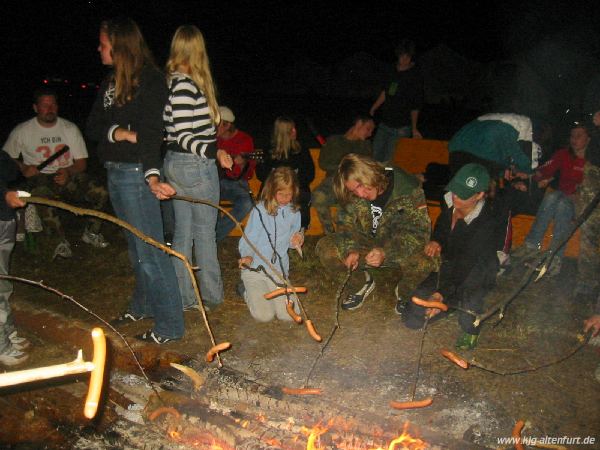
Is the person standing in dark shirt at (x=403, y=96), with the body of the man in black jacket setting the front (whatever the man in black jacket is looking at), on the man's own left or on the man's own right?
on the man's own right

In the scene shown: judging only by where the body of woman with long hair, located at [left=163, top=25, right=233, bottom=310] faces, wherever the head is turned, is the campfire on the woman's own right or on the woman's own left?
on the woman's own right

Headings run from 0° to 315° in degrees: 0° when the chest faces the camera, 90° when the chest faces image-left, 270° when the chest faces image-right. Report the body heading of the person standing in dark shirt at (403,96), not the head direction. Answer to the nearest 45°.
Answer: approximately 45°

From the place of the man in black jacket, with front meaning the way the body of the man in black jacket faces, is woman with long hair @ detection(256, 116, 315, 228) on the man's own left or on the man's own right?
on the man's own right

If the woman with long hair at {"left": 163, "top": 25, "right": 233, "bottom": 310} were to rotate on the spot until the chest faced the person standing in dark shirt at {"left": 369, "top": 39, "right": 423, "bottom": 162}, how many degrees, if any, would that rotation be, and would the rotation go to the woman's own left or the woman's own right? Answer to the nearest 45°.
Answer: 0° — they already face them
